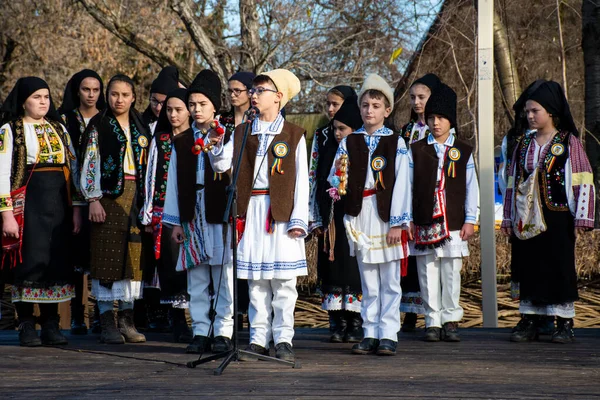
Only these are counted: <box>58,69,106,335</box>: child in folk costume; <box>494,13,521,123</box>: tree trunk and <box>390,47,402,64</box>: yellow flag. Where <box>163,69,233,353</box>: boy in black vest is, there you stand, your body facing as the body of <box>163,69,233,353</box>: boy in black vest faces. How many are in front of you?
0

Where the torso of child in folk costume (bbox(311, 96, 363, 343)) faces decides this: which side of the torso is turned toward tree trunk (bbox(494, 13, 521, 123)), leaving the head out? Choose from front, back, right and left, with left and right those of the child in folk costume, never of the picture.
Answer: back

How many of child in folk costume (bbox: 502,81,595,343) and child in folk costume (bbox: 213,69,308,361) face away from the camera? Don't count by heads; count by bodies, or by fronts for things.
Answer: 0

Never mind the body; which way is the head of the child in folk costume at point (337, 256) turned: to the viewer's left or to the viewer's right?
to the viewer's left

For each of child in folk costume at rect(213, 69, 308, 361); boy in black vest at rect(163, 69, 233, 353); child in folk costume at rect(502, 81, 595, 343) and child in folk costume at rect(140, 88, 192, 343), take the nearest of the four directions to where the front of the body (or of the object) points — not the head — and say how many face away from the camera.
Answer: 0

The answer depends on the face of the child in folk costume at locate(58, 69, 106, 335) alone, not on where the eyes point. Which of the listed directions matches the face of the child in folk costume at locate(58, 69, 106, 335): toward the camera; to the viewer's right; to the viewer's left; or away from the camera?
toward the camera

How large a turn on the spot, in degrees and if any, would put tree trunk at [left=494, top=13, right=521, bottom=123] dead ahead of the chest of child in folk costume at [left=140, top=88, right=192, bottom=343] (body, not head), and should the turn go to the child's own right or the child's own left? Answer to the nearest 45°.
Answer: approximately 90° to the child's own left

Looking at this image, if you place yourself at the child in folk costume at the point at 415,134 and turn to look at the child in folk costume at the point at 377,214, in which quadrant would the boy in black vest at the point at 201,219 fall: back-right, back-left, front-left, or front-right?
front-right

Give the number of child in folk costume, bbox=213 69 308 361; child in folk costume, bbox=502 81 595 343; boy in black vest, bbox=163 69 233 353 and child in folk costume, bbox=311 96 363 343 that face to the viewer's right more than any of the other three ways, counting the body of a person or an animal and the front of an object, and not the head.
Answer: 0

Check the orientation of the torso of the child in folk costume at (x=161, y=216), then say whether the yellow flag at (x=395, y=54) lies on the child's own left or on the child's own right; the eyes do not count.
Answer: on the child's own left

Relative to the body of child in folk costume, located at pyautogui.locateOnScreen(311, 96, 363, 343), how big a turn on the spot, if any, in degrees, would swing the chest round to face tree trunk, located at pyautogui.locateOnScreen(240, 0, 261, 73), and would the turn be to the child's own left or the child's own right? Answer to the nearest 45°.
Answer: approximately 135° to the child's own right

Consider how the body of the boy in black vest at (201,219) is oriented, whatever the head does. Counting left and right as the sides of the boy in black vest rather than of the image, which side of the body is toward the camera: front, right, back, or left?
front

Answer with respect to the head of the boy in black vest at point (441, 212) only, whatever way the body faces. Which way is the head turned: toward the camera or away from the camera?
toward the camera

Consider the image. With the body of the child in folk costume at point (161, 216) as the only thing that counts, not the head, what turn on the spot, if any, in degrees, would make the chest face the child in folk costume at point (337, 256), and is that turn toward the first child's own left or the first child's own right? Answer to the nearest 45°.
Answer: approximately 45° to the first child's own left

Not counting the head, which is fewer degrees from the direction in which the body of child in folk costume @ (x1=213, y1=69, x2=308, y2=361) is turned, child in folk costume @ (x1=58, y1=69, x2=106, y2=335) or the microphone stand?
the microphone stand

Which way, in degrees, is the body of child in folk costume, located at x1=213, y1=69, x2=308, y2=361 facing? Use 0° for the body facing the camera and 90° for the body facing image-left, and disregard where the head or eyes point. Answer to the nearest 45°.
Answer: approximately 45°

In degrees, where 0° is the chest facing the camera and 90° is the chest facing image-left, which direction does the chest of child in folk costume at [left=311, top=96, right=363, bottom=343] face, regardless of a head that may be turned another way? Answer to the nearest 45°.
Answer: approximately 45°
